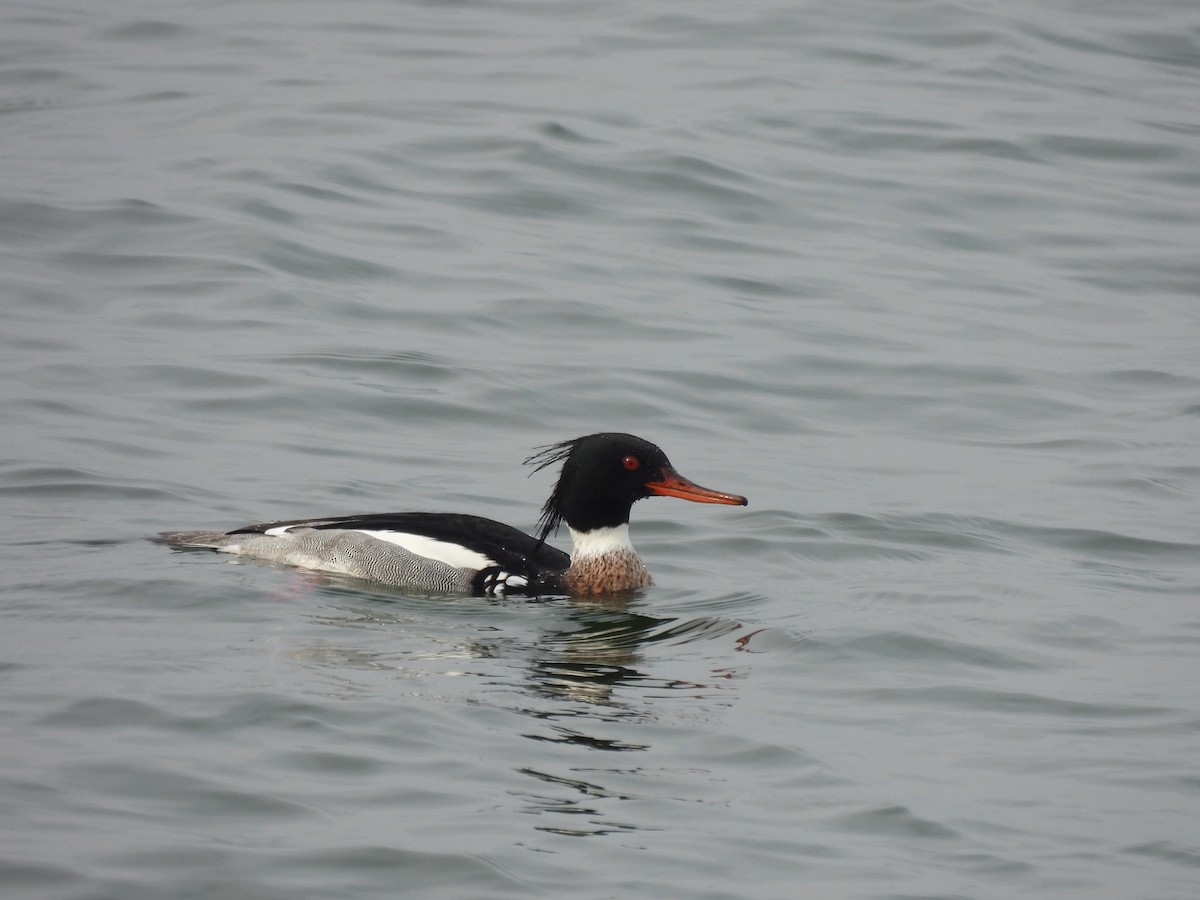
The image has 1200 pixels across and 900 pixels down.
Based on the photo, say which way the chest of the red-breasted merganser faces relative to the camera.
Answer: to the viewer's right
